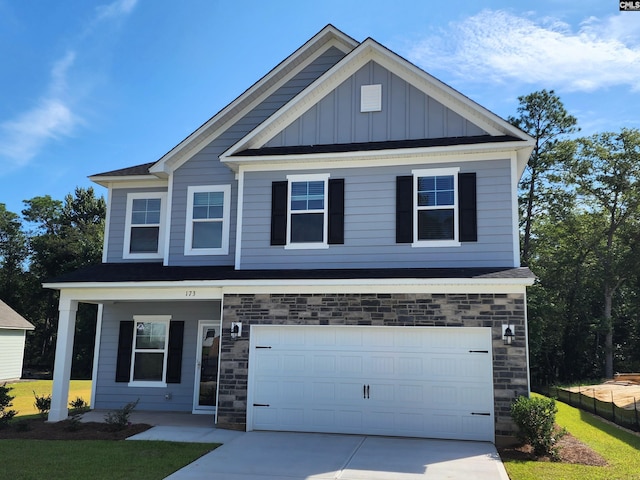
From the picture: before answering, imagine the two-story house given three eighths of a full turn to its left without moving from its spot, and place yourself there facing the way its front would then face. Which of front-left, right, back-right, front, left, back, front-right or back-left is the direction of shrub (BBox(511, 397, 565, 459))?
right

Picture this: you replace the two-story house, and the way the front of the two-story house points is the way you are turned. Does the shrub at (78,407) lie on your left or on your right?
on your right

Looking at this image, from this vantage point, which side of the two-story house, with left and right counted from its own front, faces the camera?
front
